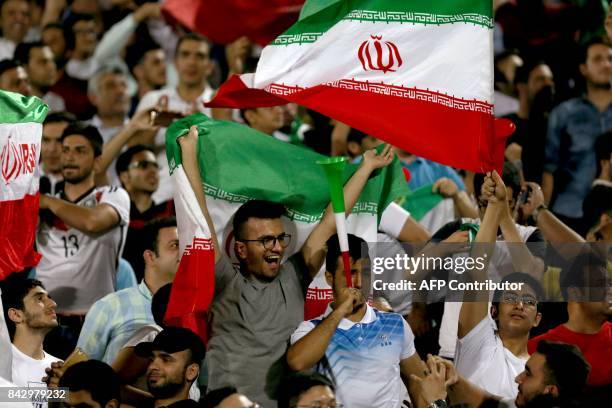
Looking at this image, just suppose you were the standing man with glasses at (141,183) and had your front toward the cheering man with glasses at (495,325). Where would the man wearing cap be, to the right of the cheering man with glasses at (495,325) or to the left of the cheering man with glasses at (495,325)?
right

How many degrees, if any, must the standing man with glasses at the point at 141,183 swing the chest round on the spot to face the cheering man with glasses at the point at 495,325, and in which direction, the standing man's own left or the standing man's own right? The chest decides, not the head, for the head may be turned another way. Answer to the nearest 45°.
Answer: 0° — they already face them

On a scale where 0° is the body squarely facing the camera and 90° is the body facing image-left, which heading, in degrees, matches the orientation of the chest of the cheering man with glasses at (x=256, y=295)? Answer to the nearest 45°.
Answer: approximately 315°

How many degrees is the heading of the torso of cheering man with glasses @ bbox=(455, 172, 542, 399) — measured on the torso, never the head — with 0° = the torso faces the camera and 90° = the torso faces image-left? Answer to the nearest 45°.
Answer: approximately 315°

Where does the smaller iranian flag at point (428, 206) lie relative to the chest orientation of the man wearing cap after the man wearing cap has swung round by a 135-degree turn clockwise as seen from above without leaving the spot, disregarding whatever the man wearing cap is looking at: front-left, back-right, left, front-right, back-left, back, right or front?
front-right
